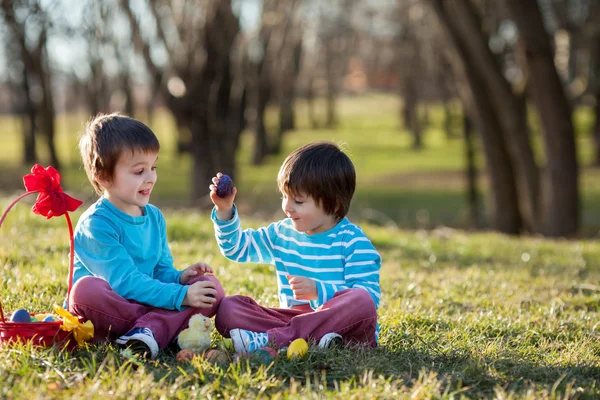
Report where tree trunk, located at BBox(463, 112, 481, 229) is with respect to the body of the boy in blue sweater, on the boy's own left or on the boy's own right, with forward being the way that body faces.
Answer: on the boy's own left

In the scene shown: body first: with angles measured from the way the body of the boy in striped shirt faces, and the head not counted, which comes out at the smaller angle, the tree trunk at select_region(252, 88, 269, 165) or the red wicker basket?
the red wicker basket

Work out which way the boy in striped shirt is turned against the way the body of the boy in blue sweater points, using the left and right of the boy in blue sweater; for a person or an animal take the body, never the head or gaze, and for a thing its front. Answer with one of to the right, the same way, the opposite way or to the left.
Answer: to the right

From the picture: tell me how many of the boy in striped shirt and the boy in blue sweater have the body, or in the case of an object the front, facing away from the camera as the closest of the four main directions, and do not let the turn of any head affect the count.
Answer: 0

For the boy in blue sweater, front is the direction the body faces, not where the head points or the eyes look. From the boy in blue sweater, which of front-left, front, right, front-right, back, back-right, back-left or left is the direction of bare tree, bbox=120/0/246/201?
back-left

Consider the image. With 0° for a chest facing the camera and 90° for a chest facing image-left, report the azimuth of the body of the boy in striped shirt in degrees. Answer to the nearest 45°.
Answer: approximately 45°

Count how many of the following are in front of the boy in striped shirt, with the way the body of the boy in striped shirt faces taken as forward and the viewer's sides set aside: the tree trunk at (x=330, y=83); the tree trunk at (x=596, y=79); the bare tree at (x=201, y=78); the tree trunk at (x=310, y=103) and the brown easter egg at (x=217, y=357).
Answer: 1

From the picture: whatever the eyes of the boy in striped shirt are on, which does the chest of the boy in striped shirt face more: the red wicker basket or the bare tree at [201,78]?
the red wicker basket

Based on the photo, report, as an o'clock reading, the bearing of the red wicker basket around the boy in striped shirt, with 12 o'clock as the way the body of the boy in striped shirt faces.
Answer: The red wicker basket is roughly at 1 o'clock from the boy in striped shirt.

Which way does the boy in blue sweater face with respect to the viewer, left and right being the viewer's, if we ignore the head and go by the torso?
facing the viewer and to the right of the viewer

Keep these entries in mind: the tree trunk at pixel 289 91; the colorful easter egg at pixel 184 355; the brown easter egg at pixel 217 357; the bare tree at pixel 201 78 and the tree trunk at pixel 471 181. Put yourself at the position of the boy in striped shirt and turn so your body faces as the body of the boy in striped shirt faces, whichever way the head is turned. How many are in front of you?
2

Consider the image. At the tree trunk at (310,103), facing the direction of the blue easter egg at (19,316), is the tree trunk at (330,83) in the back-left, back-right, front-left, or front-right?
back-left

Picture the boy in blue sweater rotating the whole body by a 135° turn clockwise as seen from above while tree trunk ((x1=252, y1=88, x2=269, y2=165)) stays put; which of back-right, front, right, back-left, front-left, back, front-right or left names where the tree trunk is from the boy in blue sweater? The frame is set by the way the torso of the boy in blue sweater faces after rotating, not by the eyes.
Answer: right

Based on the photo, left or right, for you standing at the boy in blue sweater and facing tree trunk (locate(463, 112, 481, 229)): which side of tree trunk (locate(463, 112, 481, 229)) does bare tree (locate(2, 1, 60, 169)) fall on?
left

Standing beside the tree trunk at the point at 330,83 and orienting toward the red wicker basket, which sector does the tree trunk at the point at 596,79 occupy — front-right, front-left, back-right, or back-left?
front-left

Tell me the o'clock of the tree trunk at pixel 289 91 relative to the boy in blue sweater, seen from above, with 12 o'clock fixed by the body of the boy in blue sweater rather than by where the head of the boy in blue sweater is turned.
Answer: The tree trunk is roughly at 8 o'clock from the boy in blue sweater.
